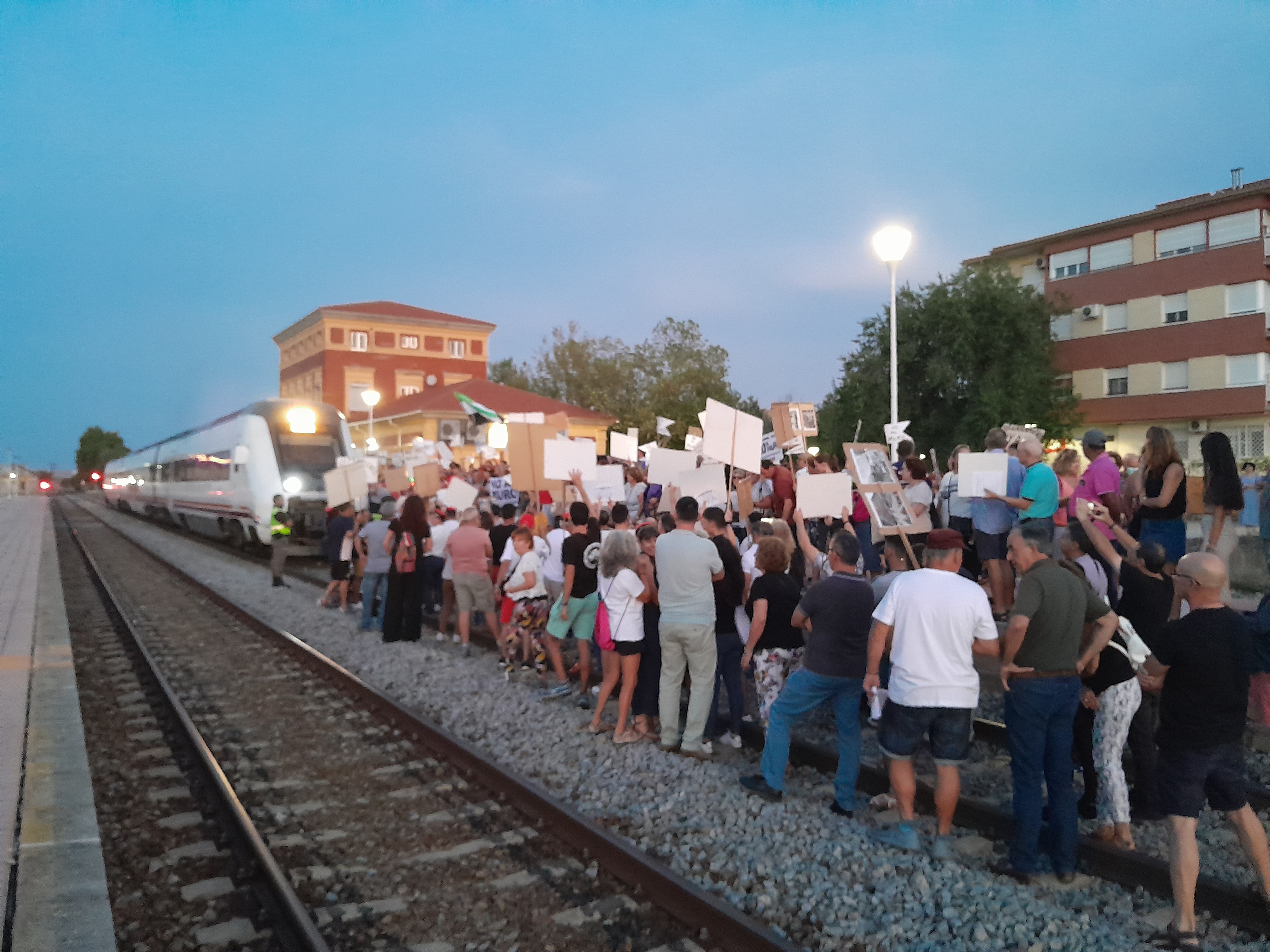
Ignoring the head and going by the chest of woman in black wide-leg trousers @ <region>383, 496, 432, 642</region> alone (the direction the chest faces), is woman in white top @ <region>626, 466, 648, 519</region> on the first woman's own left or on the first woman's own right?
on the first woman's own right

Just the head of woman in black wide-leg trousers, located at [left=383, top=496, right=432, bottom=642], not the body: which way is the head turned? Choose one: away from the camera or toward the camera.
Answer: away from the camera

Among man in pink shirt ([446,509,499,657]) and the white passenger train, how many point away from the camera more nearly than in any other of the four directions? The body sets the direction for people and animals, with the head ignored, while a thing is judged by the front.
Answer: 1

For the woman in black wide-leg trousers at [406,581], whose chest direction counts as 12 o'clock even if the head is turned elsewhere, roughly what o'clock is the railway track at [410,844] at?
The railway track is roughly at 6 o'clock from the woman in black wide-leg trousers.

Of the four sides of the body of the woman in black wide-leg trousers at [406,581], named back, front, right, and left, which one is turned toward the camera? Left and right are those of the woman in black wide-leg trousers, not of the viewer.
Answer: back

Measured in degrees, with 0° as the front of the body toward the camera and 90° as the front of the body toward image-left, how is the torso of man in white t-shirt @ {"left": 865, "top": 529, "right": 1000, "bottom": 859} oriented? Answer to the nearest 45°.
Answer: approximately 180°

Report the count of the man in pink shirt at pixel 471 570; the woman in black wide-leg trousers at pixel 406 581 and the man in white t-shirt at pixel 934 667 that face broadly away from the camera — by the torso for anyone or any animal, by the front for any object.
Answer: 3

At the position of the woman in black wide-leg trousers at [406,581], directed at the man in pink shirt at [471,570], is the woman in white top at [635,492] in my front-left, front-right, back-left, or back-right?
front-left

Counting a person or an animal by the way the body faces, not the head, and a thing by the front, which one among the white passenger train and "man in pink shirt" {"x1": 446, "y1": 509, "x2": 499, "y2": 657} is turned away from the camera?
the man in pink shirt

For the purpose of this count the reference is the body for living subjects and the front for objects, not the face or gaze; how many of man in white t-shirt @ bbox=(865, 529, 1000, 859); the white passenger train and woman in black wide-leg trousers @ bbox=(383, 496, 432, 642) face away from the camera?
2

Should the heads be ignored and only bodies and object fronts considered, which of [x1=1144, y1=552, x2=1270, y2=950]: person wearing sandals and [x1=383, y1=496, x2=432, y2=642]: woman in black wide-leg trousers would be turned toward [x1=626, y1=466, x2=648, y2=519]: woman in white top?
the person wearing sandals

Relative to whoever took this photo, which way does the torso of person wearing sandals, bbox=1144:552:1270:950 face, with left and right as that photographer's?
facing away from the viewer and to the left of the viewer

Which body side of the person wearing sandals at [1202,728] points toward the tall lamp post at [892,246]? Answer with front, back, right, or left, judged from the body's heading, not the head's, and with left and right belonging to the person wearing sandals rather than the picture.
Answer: front

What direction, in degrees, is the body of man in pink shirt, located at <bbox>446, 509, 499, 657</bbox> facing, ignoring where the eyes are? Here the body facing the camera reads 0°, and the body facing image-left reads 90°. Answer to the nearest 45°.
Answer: approximately 180°
